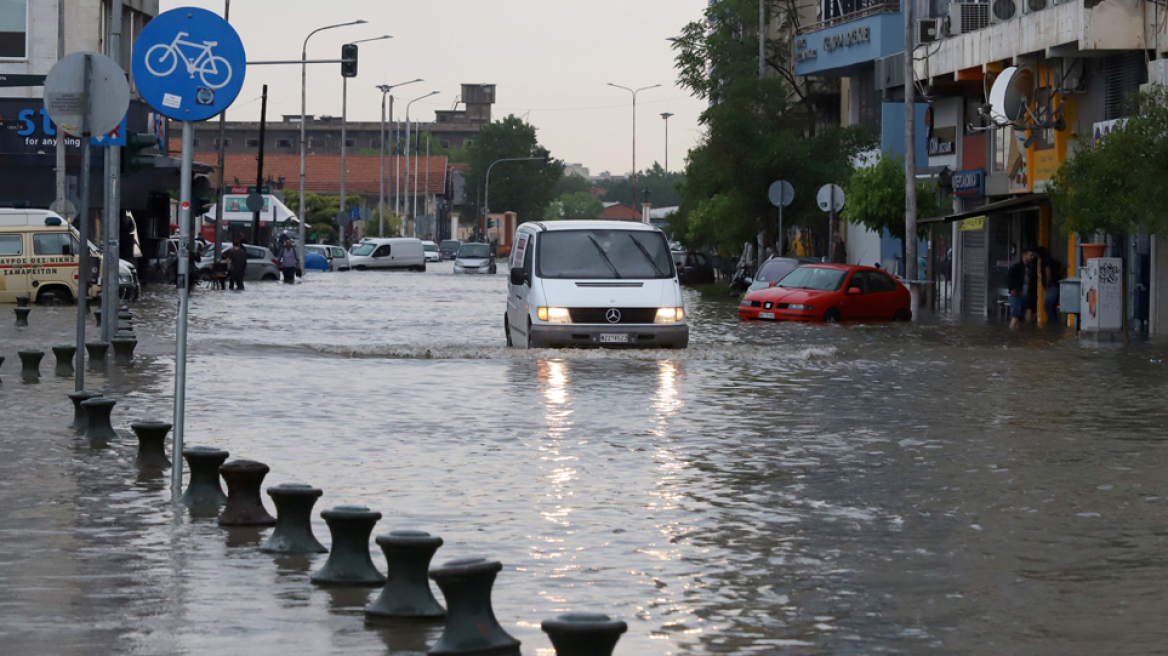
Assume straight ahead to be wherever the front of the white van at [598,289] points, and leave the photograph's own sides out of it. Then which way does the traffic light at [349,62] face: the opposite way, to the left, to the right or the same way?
the opposite way

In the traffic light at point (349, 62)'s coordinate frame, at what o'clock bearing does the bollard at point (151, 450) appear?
The bollard is roughly at 6 o'clock from the traffic light.

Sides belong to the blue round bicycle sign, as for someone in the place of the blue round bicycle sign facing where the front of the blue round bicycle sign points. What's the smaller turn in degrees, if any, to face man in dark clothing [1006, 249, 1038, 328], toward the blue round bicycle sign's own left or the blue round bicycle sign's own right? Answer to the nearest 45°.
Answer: approximately 135° to the blue round bicycle sign's own left

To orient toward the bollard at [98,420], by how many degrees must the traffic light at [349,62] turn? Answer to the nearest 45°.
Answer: approximately 180°

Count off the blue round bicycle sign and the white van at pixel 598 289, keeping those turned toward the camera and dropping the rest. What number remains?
2

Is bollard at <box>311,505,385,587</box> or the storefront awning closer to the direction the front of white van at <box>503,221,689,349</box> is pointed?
the bollard

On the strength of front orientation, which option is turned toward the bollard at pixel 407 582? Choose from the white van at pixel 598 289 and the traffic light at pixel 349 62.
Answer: the white van

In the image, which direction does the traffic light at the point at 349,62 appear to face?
away from the camera

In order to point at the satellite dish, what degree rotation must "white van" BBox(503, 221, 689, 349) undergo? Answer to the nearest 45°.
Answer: approximately 135° to its left

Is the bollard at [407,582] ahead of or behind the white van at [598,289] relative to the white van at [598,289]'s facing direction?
ahead

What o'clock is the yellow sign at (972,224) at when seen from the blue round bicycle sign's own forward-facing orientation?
The yellow sign is roughly at 7 o'clock from the blue round bicycle sign.
